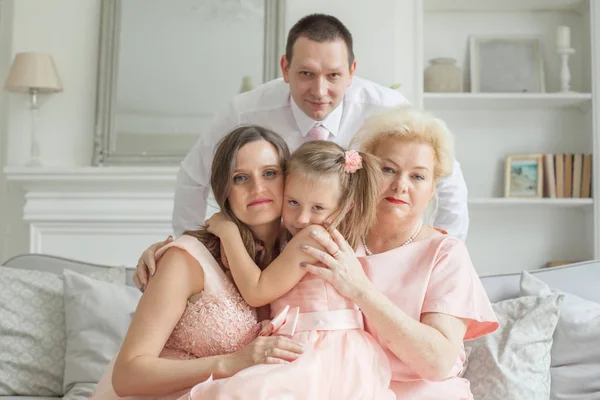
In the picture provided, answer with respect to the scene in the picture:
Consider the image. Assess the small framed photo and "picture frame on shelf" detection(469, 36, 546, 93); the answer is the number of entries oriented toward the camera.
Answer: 2

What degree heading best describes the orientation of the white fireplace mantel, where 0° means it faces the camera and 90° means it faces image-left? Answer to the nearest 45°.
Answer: approximately 0°

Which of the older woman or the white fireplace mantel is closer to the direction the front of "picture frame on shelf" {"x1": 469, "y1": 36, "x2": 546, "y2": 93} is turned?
the older woman

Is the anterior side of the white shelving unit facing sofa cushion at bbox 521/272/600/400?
yes

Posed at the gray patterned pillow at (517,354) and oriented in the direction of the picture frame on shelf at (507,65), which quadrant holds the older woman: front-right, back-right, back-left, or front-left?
back-left

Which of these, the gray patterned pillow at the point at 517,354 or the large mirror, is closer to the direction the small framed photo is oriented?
the gray patterned pillow
